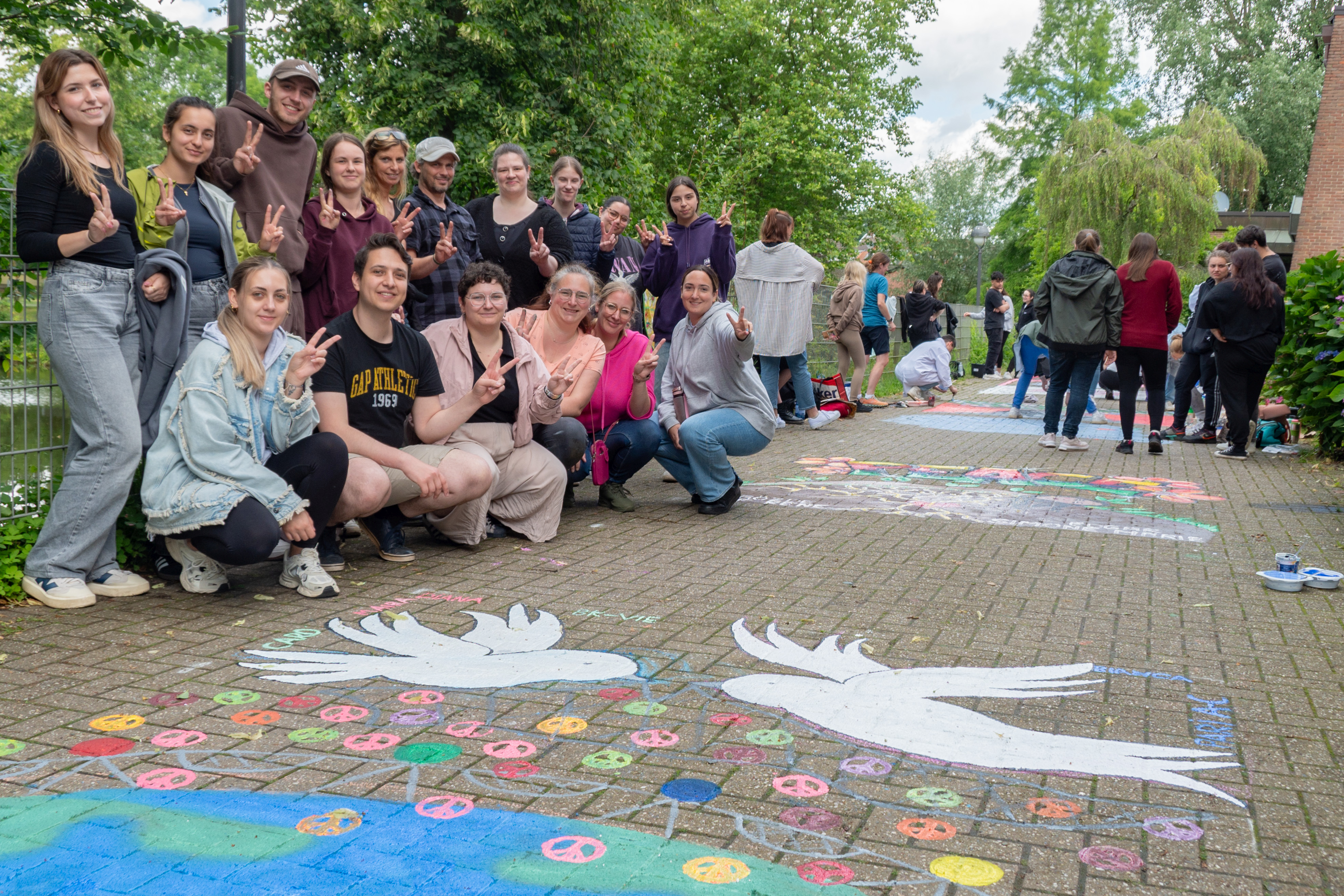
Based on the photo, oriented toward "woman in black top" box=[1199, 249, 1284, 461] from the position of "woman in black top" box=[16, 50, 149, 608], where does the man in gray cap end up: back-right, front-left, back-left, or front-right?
front-left

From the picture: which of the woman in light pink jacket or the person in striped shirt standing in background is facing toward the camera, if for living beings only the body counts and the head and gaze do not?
the woman in light pink jacket

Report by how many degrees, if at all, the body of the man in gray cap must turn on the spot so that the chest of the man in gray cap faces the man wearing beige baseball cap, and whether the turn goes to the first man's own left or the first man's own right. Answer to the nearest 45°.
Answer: approximately 90° to the first man's own right

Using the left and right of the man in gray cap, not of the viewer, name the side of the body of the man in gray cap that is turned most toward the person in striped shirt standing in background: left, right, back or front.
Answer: left

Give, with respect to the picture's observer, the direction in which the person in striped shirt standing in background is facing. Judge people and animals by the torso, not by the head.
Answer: facing away from the viewer

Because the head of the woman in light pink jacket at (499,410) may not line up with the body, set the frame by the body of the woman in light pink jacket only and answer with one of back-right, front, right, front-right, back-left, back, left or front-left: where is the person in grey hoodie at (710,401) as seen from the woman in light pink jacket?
back-left

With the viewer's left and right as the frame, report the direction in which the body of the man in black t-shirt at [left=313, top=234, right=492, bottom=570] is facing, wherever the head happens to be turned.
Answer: facing the viewer and to the right of the viewer

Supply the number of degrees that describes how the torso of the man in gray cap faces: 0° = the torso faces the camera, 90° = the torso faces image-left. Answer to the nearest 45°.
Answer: approximately 315°

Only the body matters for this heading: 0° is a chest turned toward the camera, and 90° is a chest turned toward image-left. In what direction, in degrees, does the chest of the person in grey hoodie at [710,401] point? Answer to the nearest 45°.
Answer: approximately 45°

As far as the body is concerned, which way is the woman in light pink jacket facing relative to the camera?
toward the camera

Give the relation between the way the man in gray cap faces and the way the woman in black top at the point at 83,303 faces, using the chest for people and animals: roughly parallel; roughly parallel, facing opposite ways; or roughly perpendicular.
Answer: roughly parallel

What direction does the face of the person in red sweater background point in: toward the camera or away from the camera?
away from the camera
